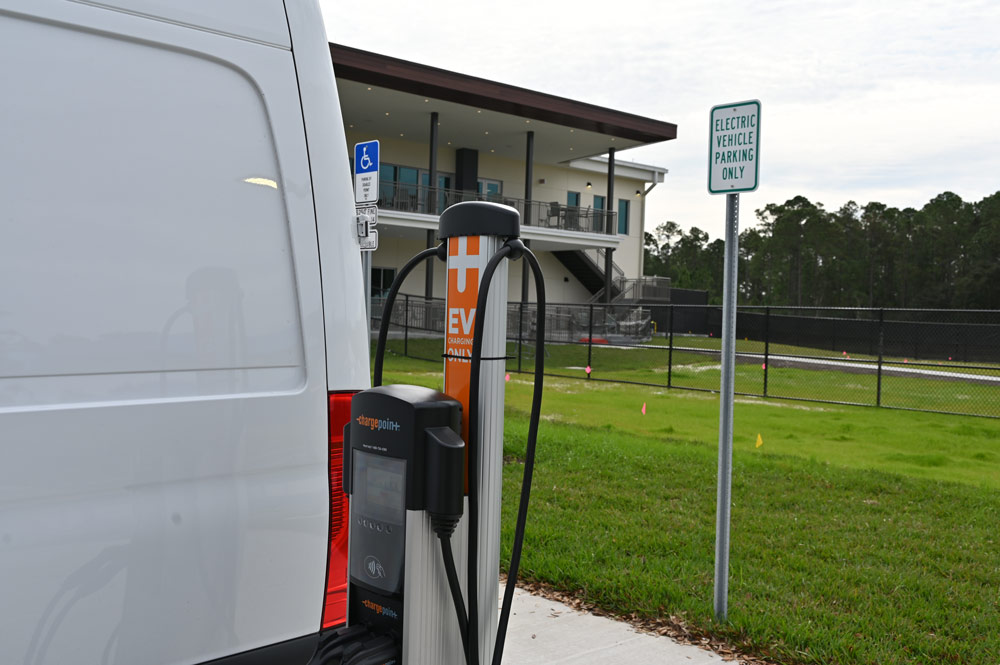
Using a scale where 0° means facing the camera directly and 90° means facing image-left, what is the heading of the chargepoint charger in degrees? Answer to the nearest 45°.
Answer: approximately 45°

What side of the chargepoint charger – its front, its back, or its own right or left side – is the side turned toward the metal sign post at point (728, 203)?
back

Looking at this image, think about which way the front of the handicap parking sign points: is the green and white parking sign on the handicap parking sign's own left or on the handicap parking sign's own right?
on the handicap parking sign's own left

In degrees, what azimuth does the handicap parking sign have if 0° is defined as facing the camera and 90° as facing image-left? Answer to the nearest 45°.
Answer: approximately 45°

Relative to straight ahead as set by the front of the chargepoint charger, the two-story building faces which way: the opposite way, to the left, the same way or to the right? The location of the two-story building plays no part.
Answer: to the left

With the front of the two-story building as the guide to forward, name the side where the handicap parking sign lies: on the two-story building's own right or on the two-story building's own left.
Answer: on the two-story building's own right

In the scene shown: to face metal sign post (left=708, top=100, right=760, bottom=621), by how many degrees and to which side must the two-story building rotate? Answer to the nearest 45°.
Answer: approximately 45° to its right

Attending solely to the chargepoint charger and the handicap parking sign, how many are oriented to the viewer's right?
0

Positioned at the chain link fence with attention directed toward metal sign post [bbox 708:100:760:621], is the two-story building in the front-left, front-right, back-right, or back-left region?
back-right

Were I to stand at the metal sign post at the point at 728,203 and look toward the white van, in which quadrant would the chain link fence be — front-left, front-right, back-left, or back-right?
back-right

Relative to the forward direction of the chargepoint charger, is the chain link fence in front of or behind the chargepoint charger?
behind

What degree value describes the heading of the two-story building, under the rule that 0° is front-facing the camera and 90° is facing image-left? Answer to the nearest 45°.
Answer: approximately 315°
